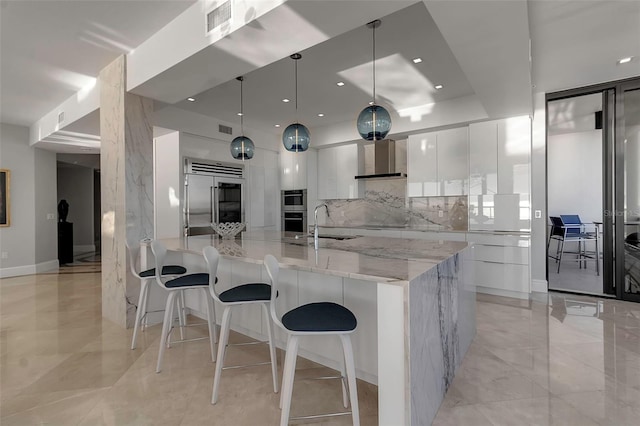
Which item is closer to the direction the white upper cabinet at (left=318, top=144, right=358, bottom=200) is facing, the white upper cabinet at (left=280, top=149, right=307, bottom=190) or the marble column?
the marble column

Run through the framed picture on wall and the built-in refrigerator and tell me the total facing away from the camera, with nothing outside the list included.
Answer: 0

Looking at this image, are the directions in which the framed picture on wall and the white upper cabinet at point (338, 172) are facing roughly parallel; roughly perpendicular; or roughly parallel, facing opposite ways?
roughly perpendicular

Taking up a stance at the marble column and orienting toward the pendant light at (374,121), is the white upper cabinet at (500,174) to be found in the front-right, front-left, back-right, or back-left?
front-left

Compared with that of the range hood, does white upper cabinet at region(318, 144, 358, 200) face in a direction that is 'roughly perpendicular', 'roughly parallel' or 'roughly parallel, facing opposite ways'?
roughly parallel

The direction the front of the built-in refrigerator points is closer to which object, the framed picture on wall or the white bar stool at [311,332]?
the white bar stool

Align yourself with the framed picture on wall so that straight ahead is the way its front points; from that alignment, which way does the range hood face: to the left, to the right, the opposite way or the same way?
to the right

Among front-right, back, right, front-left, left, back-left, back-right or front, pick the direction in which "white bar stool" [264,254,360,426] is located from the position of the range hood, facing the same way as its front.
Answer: front-left

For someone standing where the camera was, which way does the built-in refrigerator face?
facing the viewer and to the right of the viewer

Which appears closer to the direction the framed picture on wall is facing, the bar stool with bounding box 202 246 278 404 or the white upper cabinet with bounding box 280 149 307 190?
the bar stool

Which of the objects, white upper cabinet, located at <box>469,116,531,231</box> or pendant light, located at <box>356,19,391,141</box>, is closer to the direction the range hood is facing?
the pendant light

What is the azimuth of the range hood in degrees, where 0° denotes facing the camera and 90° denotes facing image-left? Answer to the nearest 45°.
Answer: approximately 45°

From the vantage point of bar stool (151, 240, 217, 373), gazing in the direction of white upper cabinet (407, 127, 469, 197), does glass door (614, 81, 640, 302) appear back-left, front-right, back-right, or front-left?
front-right

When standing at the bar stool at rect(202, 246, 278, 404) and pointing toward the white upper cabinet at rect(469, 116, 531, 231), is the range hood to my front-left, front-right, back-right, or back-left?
front-left
